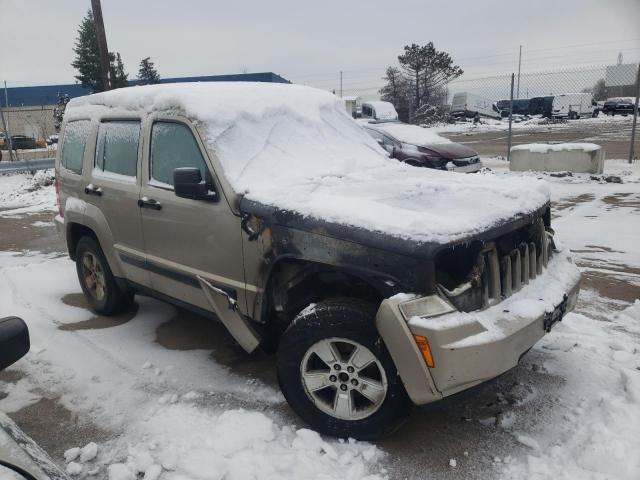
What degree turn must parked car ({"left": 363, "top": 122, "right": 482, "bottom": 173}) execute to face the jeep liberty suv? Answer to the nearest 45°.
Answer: approximately 45° to its right

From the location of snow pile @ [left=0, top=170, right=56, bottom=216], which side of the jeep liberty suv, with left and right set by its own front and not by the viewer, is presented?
back

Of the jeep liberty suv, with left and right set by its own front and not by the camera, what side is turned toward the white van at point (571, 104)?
left

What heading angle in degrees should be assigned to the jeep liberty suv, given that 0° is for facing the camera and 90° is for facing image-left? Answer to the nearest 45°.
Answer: approximately 315°

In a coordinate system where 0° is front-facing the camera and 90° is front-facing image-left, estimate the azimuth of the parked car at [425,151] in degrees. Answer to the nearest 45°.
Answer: approximately 315°

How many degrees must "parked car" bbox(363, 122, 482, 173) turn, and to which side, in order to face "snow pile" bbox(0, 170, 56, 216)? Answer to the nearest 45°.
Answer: approximately 135° to its right

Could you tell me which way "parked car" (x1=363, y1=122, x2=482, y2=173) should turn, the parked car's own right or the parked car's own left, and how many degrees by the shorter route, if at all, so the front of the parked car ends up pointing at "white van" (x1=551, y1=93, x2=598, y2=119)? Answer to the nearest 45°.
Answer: approximately 135° to the parked car's own left

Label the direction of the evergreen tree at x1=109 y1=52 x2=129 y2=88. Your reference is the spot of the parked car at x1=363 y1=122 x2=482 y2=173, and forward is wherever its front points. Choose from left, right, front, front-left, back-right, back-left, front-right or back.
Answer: back

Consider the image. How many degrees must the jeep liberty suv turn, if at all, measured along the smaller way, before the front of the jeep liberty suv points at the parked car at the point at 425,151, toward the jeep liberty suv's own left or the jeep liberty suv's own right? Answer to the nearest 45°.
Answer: approximately 135° to the jeep liberty suv's own left

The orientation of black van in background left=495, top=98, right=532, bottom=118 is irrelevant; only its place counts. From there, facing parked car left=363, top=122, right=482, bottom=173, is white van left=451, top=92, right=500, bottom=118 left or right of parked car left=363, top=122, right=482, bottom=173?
right
